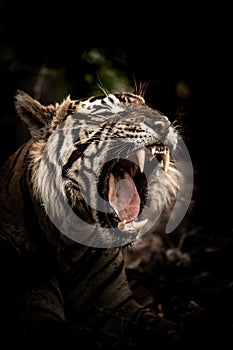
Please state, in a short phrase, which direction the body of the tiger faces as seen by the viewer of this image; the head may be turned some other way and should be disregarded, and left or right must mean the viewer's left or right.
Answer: facing the viewer and to the right of the viewer
